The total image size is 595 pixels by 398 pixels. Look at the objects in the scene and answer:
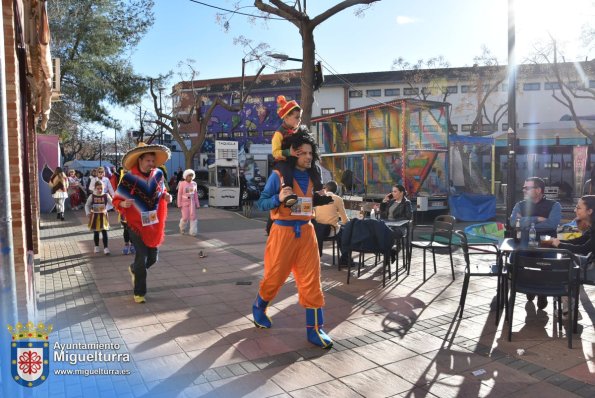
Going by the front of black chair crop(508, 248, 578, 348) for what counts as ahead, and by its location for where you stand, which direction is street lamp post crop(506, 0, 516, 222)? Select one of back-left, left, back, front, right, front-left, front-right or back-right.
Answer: front

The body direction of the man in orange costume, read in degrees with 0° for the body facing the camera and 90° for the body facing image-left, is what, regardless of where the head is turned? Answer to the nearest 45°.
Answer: approximately 315°

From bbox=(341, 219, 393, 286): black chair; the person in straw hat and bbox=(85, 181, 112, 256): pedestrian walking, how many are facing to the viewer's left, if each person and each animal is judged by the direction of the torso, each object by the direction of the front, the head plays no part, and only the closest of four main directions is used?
0

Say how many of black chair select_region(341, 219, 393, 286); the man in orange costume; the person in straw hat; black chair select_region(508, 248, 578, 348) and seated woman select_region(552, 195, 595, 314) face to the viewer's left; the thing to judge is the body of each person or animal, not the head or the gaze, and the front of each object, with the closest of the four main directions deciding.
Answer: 1

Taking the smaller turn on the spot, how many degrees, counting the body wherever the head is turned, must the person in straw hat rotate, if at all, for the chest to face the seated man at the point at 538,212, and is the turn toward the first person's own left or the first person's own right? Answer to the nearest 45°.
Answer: approximately 45° to the first person's own left

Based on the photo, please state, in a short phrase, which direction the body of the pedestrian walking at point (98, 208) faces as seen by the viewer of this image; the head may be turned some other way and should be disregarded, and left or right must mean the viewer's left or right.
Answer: facing the viewer

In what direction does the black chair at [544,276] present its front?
away from the camera

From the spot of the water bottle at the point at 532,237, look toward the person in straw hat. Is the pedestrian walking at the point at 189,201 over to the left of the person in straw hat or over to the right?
right

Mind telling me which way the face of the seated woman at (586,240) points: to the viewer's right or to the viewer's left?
to the viewer's left

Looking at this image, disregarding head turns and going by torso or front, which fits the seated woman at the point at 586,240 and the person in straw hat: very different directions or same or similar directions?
very different directions

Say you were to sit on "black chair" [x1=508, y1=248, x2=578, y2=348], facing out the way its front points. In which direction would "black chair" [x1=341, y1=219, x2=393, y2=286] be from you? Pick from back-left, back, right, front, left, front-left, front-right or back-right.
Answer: front-left

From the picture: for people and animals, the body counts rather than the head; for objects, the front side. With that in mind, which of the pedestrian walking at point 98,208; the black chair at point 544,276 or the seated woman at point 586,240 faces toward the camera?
the pedestrian walking

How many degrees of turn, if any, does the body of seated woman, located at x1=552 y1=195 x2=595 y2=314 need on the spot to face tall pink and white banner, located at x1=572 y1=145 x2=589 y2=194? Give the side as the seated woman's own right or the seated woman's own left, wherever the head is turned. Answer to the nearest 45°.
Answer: approximately 90° to the seated woman's own right

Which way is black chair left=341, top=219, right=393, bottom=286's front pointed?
away from the camera

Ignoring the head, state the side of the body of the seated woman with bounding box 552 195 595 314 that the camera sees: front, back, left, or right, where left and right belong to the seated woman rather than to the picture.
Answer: left

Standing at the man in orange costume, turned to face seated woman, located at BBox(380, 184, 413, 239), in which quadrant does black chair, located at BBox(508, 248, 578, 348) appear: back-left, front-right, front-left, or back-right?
front-right
